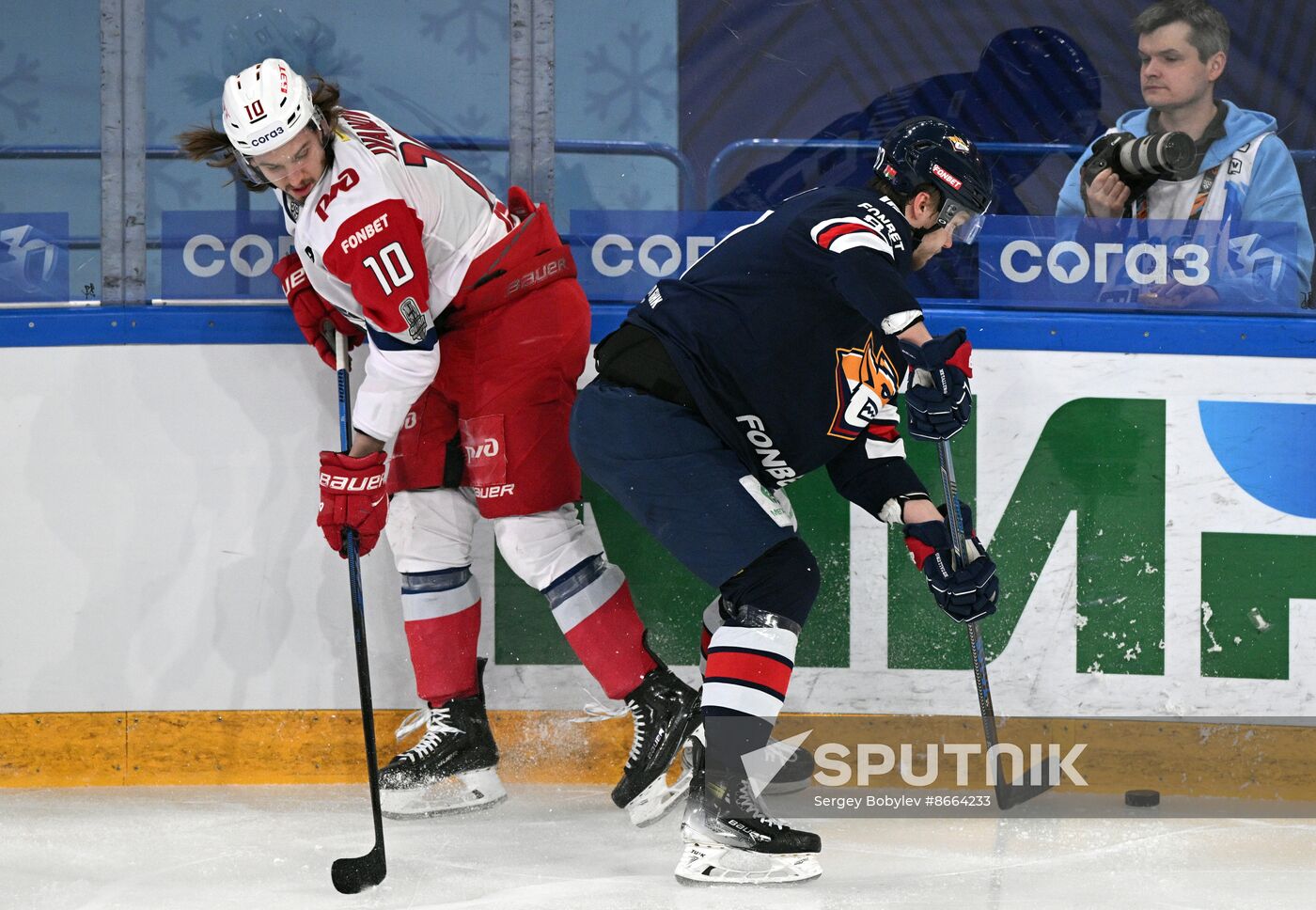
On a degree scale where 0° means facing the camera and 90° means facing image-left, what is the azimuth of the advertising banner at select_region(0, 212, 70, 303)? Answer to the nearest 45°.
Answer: approximately 0°

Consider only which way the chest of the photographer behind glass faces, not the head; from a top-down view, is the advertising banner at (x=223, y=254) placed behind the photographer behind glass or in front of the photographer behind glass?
in front

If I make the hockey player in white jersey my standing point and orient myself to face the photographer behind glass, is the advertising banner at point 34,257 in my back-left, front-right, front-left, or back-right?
back-left

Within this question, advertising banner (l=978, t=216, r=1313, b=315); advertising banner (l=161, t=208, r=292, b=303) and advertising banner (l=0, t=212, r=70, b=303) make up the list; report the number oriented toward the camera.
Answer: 3

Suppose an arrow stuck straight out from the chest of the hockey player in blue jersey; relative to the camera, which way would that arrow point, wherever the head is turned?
to the viewer's right

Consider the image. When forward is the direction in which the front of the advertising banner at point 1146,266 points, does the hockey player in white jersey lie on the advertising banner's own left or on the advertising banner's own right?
on the advertising banner's own right

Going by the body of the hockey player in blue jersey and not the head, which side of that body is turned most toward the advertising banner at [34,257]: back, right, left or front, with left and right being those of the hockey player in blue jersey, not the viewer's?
back

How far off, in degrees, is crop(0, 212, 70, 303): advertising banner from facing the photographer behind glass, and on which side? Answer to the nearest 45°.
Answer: approximately 90° to its left

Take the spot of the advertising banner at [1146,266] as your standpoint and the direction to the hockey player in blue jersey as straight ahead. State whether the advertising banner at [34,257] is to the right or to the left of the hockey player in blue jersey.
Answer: right

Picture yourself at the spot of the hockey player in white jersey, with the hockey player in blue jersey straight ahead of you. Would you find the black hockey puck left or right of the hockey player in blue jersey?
left

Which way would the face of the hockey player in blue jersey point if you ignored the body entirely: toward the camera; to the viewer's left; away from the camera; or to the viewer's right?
to the viewer's right

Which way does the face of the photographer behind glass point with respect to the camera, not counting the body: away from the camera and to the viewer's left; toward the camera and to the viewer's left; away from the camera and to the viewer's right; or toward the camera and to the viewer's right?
toward the camera and to the viewer's left
